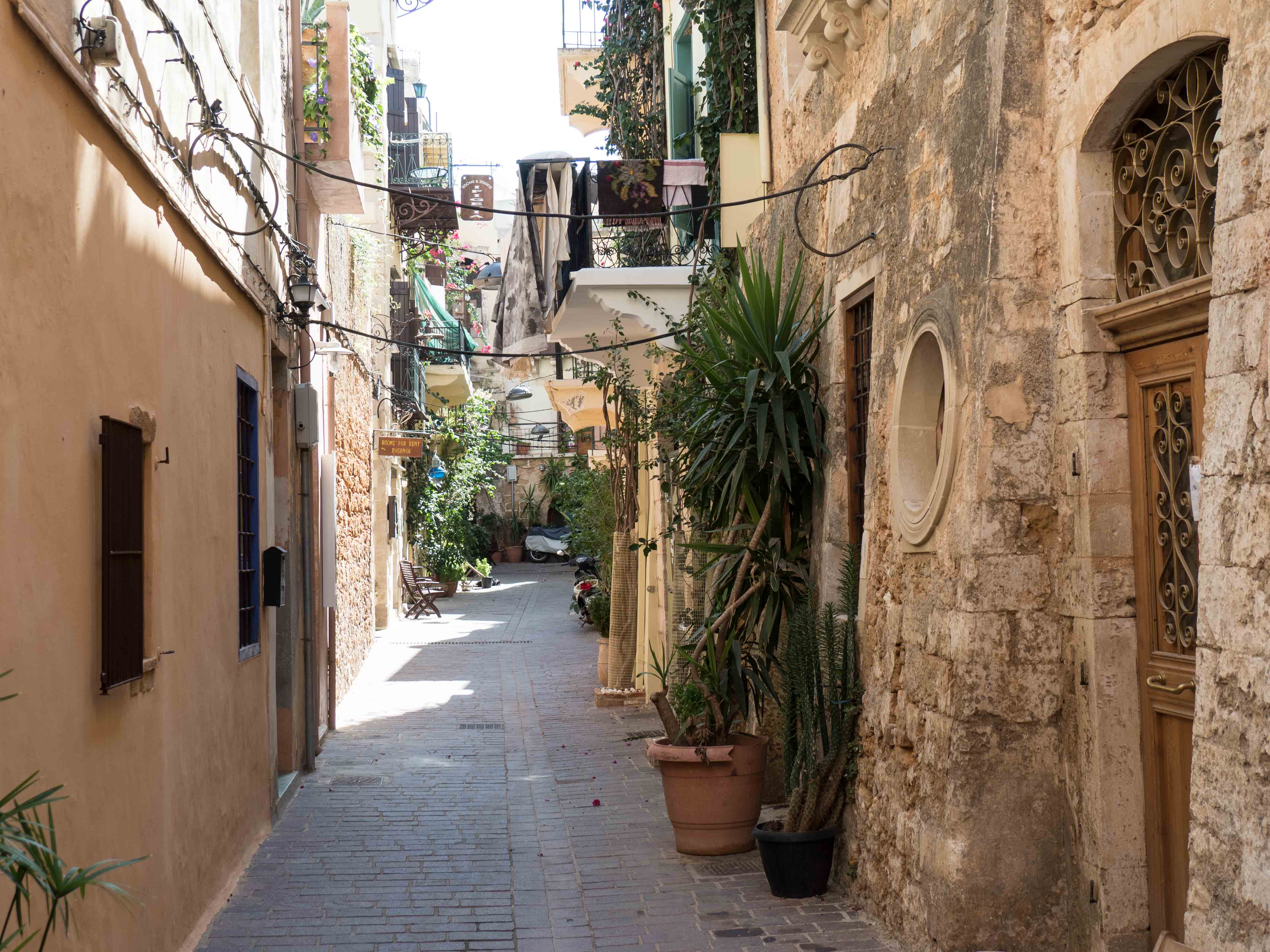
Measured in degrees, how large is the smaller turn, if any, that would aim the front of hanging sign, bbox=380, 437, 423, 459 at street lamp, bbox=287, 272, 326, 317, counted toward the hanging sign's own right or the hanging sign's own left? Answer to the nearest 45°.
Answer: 0° — it already faces it

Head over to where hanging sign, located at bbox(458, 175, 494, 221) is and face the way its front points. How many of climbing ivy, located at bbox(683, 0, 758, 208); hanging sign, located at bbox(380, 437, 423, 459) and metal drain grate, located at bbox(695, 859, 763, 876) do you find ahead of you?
3

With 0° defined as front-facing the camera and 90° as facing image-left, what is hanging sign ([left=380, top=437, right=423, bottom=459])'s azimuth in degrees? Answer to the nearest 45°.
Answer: approximately 0°

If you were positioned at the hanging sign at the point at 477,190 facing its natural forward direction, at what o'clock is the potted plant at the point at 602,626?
The potted plant is roughly at 12 o'clock from the hanging sign.

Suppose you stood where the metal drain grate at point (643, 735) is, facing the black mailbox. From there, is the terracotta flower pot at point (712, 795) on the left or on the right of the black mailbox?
left

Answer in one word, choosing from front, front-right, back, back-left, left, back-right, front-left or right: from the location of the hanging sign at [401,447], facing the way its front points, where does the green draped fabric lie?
back

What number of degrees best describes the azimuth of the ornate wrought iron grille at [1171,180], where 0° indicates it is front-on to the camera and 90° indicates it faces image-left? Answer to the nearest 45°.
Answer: approximately 45°

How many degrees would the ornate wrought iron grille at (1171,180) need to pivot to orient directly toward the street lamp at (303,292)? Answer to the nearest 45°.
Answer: approximately 90° to its right

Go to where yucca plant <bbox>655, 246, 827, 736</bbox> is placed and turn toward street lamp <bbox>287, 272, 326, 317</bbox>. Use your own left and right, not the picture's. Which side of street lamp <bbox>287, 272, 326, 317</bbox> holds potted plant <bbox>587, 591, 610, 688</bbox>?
right

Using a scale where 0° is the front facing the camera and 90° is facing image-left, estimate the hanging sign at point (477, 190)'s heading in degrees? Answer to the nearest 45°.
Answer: approximately 0°

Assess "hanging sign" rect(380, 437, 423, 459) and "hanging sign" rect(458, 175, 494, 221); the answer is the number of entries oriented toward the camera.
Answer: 2

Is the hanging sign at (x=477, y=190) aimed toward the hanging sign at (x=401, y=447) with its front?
yes
